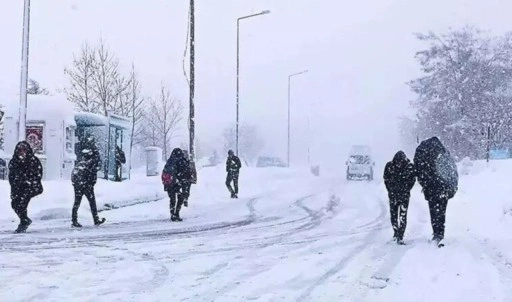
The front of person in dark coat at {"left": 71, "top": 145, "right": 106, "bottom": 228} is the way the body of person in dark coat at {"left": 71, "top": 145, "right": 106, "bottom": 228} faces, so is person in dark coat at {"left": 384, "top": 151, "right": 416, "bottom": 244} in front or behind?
in front

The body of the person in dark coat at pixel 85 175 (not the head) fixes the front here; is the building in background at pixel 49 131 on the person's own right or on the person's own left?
on the person's own left

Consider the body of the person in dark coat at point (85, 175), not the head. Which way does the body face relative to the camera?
to the viewer's right

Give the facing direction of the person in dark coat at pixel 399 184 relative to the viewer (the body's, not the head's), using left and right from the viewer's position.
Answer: facing away from the viewer

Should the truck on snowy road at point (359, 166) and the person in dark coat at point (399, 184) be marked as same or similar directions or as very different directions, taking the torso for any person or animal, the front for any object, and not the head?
very different directions

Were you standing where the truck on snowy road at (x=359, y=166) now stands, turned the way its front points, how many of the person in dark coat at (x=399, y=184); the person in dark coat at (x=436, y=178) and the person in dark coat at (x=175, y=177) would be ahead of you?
3

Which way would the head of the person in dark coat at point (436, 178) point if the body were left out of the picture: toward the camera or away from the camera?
away from the camera

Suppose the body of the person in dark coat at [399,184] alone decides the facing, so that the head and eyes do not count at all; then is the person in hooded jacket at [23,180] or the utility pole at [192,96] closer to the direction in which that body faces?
the utility pole

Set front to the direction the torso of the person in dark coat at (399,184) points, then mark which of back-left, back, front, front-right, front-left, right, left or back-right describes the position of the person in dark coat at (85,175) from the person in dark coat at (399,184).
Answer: left

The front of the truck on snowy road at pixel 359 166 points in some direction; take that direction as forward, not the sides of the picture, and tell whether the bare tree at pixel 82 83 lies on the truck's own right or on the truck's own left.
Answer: on the truck's own right
